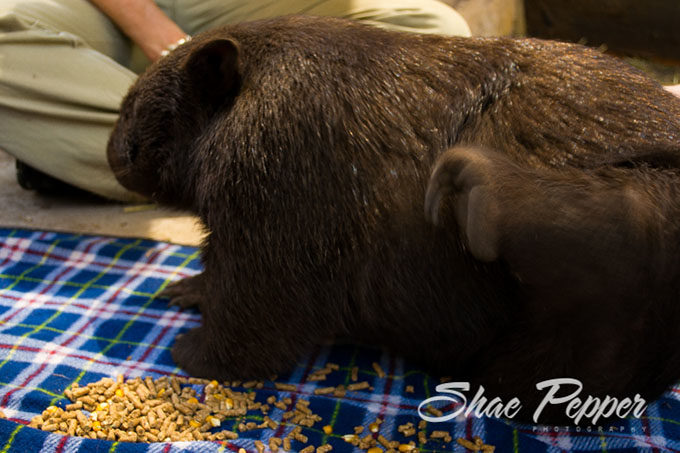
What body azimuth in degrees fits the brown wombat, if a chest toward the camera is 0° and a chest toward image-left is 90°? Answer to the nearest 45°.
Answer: approximately 90°
